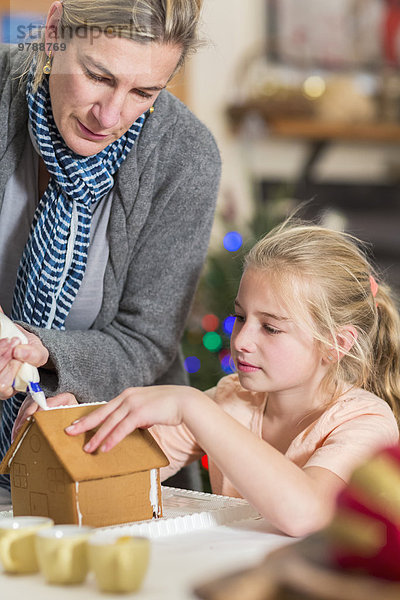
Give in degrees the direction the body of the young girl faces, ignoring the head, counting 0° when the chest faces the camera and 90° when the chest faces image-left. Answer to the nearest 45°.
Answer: approximately 45°

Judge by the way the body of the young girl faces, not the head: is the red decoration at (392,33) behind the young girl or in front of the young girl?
behind

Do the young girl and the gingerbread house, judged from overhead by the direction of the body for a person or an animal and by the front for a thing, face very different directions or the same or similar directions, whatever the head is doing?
same or similar directions

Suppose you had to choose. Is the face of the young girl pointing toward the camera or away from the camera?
toward the camera

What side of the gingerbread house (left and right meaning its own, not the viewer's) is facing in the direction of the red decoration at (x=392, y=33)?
back

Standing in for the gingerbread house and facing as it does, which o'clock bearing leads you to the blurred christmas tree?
The blurred christmas tree is roughly at 5 o'clock from the gingerbread house.

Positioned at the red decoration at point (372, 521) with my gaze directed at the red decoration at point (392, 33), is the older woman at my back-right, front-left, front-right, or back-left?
front-left

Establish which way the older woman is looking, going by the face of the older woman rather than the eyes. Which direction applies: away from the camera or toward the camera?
toward the camera

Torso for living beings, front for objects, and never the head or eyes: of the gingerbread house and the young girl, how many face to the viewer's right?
0

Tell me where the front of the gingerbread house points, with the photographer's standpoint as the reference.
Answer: facing the viewer and to the left of the viewer
